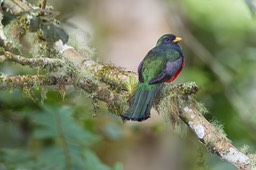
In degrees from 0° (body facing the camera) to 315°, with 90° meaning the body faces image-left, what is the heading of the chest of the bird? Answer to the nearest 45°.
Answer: approximately 225°
